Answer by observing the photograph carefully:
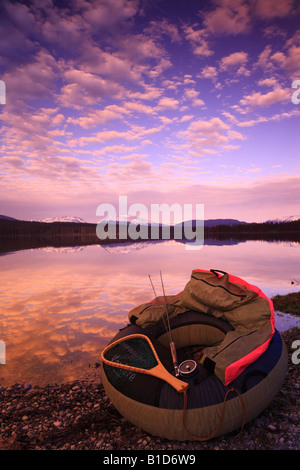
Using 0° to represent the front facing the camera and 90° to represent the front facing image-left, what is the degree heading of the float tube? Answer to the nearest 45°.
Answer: approximately 45°
